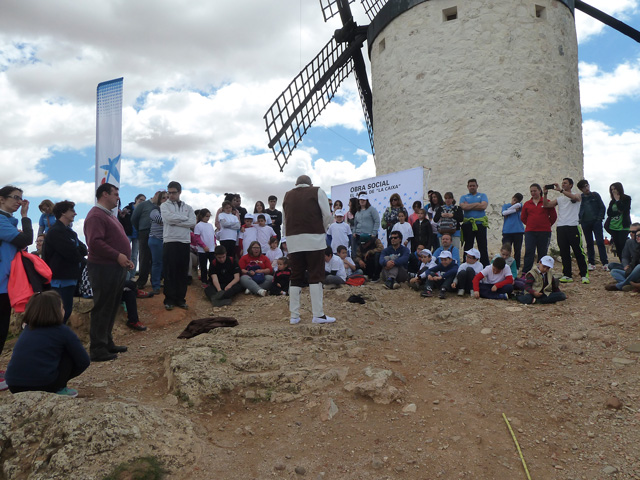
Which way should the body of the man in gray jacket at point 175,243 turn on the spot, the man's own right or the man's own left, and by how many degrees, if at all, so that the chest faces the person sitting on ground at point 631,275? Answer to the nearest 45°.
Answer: approximately 90° to the man's own left

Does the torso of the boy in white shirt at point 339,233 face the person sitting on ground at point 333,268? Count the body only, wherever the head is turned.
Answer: yes

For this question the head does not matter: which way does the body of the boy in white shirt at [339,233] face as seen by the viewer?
toward the camera

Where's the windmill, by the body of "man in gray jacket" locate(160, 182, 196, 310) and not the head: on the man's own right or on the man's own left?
on the man's own left

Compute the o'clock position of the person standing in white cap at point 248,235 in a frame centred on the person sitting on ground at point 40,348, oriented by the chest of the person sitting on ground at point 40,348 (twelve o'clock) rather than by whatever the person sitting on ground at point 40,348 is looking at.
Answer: the person standing in white cap at point 248,235 is roughly at 12 o'clock from the person sitting on ground at point 40,348.

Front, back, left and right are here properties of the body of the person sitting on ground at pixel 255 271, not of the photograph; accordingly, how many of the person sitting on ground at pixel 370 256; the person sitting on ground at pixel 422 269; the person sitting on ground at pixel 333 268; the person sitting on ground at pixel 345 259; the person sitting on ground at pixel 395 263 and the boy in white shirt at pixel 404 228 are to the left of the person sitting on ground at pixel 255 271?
6

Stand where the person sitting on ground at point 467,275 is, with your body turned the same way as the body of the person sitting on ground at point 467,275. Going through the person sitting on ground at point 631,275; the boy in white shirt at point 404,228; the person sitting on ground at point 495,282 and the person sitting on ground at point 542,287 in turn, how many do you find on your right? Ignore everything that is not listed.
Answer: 1

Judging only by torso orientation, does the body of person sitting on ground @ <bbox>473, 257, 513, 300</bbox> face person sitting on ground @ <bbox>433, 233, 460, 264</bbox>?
no

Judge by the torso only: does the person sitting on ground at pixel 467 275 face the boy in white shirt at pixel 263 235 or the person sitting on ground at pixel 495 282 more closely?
the boy in white shirt

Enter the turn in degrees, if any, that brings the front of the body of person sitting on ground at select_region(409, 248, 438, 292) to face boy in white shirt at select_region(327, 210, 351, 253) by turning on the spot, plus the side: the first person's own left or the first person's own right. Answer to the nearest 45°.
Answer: approximately 90° to the first person's own right

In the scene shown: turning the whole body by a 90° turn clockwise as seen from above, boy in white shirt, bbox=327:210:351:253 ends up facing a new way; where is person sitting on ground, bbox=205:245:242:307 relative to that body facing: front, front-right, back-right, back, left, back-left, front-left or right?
front-left

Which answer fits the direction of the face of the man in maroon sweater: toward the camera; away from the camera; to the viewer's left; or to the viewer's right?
to the viewer's right

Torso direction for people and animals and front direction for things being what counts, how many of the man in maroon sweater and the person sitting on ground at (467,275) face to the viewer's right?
1

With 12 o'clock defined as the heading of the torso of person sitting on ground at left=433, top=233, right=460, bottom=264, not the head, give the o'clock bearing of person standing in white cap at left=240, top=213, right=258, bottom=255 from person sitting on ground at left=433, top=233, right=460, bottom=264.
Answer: person standing in white cap at left=240, top=213, right=258, bottom=255 is roughly at 3 o'clock from person sitting on ground at left=433, top=233, right=460, bottom=264.

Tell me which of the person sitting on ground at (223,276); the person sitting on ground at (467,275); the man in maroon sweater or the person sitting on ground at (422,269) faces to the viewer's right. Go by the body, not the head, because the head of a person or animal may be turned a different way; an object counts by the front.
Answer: the man in maroon sweater

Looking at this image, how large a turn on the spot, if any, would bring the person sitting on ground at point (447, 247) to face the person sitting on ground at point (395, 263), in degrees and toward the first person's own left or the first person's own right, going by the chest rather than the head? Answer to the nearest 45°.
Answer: approximately 90° to the first person's own right

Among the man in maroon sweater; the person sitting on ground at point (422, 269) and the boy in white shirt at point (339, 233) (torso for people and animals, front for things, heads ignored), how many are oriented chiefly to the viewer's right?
1

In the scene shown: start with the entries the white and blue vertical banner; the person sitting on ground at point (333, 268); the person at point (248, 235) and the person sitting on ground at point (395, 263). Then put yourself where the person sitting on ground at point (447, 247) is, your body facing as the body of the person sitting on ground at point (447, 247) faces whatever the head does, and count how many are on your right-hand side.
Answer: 4

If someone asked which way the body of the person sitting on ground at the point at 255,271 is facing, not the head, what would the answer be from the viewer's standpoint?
toward the camera

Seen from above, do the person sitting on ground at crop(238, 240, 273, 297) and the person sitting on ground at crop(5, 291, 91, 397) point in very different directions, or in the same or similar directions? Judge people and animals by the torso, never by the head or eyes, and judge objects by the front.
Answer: very different directions

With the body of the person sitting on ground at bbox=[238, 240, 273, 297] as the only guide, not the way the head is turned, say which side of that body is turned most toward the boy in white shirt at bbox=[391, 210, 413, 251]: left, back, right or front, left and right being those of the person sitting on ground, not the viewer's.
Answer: left

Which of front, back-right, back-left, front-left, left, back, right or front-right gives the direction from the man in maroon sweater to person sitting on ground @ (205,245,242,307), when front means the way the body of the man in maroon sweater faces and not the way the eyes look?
front-left

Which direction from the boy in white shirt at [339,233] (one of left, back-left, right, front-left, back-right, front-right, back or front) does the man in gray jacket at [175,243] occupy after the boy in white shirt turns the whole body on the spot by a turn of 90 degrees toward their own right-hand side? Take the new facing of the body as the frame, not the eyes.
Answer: front-left
